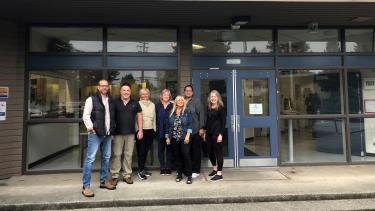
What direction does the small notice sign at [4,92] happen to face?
toward the camera

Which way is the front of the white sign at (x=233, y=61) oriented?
toward the camera

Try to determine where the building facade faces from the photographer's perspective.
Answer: facing the viewer

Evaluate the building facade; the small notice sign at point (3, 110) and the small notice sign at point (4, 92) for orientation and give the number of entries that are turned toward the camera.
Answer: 3

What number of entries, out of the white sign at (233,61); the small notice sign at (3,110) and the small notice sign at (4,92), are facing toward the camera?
3

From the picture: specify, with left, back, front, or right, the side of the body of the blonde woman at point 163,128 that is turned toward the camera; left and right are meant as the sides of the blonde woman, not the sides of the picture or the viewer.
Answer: front

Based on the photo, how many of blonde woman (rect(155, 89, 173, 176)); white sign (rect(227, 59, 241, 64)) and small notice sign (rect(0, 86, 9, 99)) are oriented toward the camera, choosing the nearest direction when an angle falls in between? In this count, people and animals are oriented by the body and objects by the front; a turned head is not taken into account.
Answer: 3

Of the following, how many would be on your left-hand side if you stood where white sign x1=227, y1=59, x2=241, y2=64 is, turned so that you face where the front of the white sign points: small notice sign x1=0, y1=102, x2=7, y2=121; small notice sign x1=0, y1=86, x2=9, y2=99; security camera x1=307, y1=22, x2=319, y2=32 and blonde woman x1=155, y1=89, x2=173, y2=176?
1
